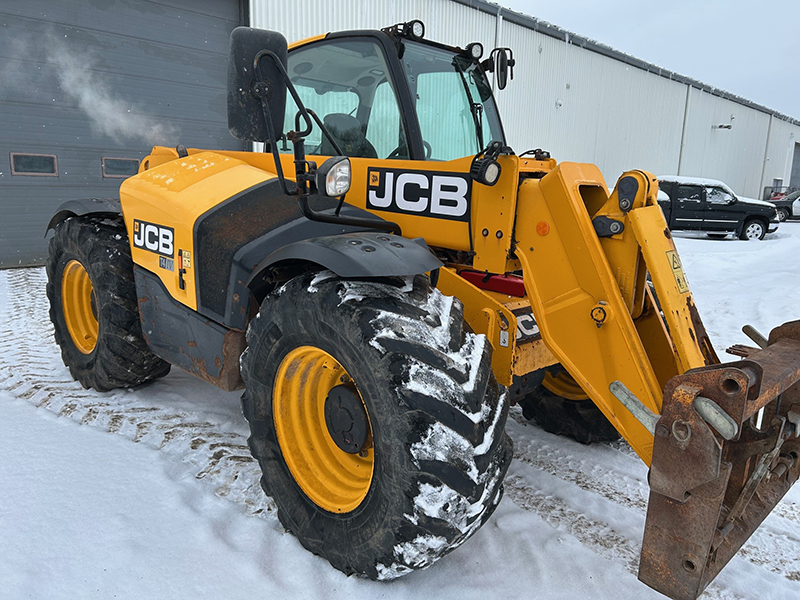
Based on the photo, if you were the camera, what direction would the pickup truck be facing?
facing to the right of the viewer

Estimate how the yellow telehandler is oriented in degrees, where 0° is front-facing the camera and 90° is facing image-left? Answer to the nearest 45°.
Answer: approximately 315°

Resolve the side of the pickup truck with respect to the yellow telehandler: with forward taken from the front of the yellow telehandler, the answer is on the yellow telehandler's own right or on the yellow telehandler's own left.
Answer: on the yellow telehandler's own left

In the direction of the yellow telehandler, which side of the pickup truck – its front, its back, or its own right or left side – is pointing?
right

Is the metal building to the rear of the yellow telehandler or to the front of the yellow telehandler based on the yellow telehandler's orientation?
to the rear
